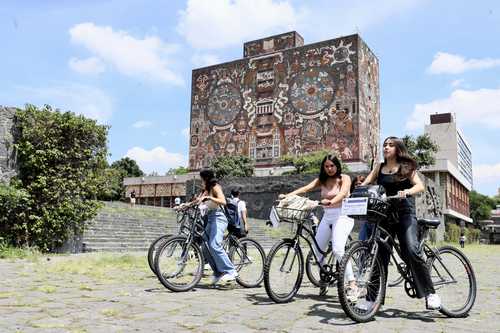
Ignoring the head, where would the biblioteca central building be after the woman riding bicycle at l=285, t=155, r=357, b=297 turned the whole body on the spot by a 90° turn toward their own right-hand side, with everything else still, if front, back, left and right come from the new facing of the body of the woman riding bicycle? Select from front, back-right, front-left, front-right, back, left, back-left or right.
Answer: front-right

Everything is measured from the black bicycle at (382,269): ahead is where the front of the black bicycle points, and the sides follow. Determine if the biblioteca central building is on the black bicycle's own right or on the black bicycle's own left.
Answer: on the black bicycle's own right

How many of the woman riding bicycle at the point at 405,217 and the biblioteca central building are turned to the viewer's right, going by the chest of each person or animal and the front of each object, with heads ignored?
0

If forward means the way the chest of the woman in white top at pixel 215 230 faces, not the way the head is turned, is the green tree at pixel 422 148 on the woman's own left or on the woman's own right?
on the woman's own right

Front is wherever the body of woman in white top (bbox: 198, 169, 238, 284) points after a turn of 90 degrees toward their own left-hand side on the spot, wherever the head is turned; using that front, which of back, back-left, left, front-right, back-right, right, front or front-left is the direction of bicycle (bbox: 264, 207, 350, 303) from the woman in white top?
front-left

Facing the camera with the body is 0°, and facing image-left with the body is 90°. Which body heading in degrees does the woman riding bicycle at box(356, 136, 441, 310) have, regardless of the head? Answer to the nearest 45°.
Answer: approximately 45°

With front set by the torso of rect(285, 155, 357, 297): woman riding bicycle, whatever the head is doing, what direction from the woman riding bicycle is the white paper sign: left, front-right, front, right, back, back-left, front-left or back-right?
front-left

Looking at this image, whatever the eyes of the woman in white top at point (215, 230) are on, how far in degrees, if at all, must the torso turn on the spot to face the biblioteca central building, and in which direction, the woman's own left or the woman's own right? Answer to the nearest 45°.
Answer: approximately 90° to the woman's own right

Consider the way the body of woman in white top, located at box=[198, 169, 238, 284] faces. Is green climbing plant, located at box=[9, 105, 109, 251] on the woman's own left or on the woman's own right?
on the woman's own right

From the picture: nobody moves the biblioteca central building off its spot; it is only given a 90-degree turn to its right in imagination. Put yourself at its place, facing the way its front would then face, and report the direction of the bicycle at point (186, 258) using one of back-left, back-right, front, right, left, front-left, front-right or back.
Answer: back-left

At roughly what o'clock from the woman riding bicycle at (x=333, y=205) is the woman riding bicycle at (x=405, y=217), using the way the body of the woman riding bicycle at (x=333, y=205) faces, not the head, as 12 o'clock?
the woman riding bicycle at (x=405, y=217) is roughly at 9 o'clock from the woman riding bicycle at (x=333, y=205).

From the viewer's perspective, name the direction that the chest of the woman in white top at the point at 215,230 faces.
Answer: to the viewer's left

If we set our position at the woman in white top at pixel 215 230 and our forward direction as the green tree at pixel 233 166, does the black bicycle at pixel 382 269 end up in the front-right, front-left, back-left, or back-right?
back-right
